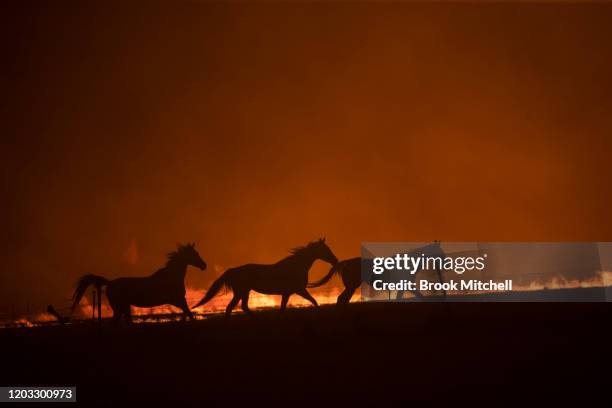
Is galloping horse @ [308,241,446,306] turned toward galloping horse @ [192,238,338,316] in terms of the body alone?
no

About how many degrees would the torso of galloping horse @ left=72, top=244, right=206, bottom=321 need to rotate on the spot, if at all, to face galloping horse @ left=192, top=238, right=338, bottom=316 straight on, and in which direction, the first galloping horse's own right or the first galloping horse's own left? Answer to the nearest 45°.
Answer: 0° — it already faces it

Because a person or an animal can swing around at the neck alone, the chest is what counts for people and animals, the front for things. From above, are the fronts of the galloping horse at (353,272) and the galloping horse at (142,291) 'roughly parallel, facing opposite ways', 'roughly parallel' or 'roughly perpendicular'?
roughly parallel

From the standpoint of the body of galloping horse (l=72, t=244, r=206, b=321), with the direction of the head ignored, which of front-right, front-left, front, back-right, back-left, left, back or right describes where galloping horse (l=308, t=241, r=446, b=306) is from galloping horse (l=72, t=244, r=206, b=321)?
front

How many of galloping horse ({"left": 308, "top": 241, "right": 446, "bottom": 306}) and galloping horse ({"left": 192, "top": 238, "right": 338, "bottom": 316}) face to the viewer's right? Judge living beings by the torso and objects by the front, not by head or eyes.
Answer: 2

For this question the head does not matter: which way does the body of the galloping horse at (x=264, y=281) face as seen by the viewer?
to the viewer's right

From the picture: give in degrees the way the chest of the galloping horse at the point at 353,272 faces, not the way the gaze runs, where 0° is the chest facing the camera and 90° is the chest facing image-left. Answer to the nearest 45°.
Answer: approximately 270°

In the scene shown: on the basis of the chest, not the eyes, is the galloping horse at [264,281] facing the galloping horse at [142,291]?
no

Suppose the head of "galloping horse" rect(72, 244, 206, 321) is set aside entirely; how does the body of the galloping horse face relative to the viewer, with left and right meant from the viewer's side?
facing to the right of the viewer

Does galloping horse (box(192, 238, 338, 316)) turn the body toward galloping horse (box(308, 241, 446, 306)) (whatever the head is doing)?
yes

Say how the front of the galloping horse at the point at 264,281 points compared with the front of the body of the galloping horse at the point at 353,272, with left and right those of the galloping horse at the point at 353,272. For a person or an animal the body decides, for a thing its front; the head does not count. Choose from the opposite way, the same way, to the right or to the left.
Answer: the same way

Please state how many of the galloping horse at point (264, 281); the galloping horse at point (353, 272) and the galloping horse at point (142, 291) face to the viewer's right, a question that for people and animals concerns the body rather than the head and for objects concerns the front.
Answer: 3

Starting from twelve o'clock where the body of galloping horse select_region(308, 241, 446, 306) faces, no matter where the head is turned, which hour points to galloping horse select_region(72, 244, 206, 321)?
galloping horse select_region(72, 244, 206, 321) is roughly at 5 o'clock from galloping horse select_region(308, 241, 446, 306).
